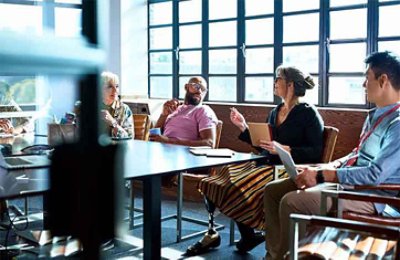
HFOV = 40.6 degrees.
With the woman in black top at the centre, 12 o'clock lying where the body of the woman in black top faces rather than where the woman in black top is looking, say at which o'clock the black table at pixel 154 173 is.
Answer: The black table is roughly at 12 o'clock from the woman in black top.

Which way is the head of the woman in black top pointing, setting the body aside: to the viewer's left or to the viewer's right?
to the viewer's left

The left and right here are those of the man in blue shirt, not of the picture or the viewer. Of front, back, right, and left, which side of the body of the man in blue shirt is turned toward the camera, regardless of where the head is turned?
left

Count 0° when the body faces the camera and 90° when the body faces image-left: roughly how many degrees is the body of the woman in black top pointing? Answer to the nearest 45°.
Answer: approximately 45°

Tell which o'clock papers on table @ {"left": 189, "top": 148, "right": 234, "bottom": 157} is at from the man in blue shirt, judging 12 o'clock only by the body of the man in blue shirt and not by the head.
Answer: The papers on table is roughly at 1 o'clock from the man in blue shirt.

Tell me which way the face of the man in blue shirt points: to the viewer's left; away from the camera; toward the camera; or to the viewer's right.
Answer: to the viewer's left

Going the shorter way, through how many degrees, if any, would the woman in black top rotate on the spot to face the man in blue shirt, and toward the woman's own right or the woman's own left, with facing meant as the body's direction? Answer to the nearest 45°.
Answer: approximately 90° to the woman's own left

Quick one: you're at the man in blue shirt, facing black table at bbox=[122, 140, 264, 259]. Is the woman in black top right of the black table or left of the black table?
right

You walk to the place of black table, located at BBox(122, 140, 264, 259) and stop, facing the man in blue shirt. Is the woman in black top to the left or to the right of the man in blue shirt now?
left

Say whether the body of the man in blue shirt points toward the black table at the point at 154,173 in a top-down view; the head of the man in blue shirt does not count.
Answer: yes
